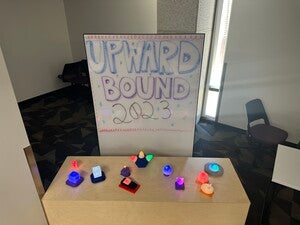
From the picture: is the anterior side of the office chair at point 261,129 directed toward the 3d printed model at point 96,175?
no

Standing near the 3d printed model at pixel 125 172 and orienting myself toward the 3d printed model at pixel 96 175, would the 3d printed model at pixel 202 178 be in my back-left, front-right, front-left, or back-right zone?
back-left

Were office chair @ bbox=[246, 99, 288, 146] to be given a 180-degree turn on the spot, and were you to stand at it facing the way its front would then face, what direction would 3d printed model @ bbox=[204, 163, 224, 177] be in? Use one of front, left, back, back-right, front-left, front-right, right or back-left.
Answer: back-left

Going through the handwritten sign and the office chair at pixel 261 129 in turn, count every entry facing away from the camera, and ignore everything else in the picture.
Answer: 0

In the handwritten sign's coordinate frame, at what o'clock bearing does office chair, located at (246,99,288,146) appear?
The office chair is roughly at 8 o'clock from the handwritten sign.

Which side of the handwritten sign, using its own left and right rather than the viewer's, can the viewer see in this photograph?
front

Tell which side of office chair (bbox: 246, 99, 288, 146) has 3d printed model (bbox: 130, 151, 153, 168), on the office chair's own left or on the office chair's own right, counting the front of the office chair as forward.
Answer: on the office chair's own right

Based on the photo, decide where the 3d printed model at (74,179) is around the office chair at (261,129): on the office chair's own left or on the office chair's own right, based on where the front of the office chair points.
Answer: on the office chair's own right

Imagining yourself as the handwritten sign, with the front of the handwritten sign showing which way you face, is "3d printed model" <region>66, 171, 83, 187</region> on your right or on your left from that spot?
on your right

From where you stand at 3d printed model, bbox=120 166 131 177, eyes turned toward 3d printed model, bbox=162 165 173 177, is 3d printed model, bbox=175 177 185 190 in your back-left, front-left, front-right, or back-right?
front-right
